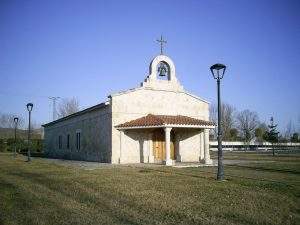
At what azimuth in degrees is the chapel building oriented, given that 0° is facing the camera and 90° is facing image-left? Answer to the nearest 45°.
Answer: approximately 315°
